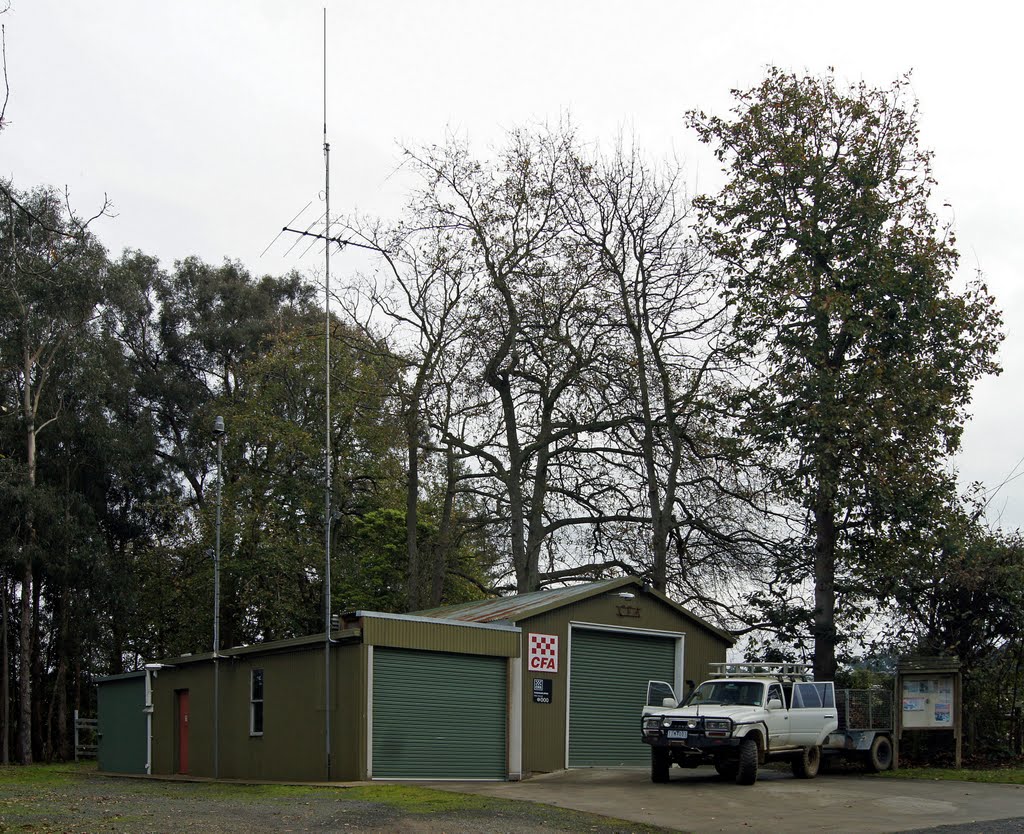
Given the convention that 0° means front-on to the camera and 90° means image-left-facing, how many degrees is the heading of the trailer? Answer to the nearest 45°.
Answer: approximately 45°

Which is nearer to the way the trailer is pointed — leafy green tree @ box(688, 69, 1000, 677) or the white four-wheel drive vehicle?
the white four-wheel drive vehicle

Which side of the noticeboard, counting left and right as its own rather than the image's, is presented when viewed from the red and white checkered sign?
right

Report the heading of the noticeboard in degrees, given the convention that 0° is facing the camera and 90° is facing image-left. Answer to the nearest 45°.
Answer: approximately 0°

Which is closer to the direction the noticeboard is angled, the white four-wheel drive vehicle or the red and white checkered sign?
the white four-wheel drive vehicle

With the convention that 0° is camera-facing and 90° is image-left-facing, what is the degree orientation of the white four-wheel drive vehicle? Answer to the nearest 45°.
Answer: approximately 45°

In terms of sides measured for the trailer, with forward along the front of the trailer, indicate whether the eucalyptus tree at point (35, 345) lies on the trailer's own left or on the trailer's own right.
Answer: on the trailer's own right
